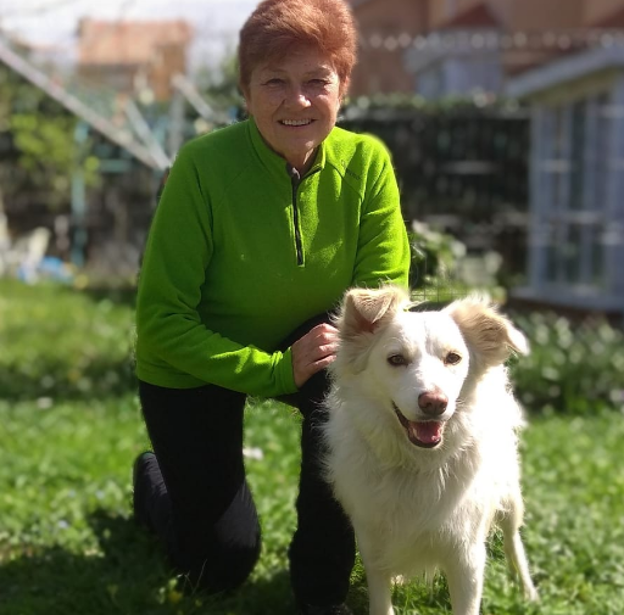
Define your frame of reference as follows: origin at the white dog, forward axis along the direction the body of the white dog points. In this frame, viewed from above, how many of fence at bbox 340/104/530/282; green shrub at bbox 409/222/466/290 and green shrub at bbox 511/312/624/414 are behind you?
3

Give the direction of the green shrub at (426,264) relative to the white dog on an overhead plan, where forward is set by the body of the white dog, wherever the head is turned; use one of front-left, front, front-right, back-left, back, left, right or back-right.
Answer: back

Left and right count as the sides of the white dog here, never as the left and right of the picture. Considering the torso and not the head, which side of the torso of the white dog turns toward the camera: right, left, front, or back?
front

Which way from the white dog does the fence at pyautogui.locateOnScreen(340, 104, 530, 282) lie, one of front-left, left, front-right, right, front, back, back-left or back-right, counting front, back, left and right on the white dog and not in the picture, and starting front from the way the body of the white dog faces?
back

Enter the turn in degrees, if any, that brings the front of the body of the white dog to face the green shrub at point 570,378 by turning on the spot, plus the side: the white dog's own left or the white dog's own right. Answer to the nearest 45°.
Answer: approximately 180°

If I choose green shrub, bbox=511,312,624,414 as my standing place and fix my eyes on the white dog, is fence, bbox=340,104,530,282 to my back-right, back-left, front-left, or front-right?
back-right
